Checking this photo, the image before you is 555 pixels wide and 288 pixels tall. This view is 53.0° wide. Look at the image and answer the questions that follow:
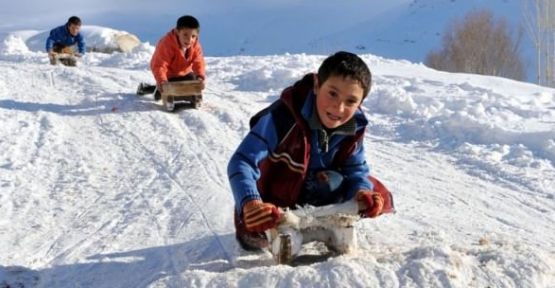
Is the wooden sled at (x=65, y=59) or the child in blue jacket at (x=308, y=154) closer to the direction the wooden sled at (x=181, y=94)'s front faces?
the child in blue jacket

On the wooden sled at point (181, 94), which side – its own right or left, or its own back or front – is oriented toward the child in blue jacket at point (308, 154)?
front

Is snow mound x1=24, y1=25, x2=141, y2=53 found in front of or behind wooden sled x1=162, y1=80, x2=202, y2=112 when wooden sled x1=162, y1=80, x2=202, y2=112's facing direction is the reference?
behind

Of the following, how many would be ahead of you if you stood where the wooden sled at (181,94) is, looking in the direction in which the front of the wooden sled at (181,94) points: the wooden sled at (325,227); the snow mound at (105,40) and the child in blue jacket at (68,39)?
1

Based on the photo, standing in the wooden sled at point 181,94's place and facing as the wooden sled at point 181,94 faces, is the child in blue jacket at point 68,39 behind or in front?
behind

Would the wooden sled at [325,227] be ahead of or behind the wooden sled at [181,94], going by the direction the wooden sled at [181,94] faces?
ahead

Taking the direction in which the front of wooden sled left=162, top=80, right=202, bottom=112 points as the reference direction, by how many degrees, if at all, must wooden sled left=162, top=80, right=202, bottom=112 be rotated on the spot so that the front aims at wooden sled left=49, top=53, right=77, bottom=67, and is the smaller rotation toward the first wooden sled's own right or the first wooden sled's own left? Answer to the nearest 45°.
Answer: approximately 135° to the first wooden sled's own right

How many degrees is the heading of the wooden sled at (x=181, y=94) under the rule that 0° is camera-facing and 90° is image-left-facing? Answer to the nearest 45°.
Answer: approximately 0°

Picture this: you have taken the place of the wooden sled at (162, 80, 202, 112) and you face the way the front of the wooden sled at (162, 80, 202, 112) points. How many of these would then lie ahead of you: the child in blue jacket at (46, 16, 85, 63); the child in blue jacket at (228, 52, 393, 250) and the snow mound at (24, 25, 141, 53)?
1
